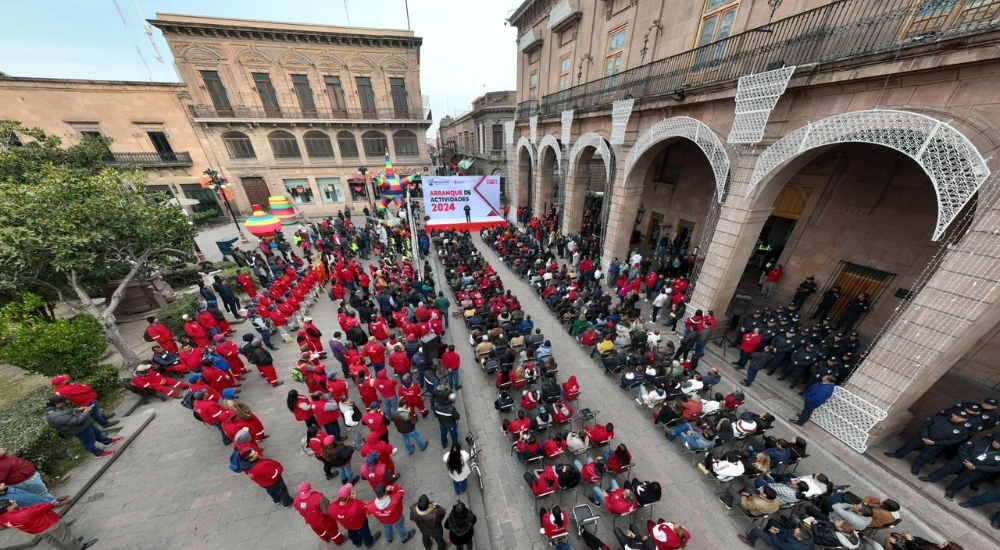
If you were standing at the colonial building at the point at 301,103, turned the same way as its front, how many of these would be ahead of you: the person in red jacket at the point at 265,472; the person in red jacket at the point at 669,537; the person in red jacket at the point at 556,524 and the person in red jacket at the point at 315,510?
4

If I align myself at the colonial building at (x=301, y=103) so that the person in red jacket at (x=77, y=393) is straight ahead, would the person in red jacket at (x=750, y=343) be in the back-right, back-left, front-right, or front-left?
front-left

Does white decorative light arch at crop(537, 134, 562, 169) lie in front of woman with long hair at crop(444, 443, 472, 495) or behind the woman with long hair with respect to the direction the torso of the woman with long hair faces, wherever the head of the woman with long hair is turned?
in front

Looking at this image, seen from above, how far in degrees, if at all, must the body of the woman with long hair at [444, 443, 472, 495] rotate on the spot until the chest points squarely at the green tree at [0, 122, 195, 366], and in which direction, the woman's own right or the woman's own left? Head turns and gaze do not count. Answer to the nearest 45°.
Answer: approximately 45° to the woman's own left

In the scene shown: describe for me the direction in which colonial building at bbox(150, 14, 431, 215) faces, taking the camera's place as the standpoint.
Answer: facing the viewer

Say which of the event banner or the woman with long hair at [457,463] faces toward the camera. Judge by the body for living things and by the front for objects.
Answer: the event banner

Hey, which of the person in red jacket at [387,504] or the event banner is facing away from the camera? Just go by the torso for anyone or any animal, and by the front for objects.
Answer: the person in red jacket

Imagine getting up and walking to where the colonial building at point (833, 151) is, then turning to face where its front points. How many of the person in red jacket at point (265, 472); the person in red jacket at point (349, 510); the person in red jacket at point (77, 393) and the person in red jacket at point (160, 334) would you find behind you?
0

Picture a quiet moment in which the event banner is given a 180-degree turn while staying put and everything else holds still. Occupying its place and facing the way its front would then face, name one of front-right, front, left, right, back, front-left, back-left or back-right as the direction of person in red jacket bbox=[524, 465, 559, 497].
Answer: back

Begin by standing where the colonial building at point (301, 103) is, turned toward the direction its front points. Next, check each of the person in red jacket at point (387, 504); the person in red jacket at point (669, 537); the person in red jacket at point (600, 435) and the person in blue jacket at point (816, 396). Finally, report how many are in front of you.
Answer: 4

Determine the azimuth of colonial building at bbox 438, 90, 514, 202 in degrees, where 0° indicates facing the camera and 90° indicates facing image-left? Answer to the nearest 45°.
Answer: approximately 45°

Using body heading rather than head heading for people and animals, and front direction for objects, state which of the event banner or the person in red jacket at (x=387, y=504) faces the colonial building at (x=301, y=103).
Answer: the person in red jacket

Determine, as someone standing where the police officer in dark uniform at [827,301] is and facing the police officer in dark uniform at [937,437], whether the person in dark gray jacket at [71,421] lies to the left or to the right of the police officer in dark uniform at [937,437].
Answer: right

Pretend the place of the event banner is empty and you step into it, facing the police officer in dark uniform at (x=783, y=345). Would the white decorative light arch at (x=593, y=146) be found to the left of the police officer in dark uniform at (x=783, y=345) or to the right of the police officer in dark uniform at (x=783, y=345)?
left

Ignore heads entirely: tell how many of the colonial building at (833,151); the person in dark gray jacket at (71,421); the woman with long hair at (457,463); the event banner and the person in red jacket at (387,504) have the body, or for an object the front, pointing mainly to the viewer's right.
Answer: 1

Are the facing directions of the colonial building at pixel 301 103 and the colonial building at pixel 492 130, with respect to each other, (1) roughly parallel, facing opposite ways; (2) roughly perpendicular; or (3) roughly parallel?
roughly perpendicular

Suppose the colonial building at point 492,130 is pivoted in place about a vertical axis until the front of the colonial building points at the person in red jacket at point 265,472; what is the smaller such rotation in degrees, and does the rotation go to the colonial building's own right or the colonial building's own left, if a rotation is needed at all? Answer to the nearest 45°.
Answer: approximately 45° to the colonial building's own left

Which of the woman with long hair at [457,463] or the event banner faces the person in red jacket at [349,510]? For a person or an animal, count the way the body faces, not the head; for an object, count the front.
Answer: the event banner

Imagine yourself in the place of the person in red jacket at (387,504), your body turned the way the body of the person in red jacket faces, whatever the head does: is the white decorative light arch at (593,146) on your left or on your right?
on your right

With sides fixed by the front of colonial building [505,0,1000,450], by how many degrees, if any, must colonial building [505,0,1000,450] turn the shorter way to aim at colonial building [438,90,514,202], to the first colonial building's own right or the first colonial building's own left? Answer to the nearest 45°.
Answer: approximately 90° to the first colonial building's own right
